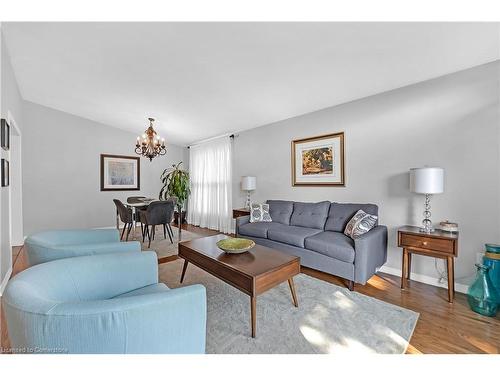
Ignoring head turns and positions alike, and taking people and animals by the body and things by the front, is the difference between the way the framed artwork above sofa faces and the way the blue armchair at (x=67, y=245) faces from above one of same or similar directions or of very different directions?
very different directions

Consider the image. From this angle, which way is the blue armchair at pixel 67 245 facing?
to the viewer's right

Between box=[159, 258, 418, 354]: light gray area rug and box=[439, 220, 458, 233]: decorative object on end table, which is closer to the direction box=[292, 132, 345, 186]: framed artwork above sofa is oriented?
the light gray area rug

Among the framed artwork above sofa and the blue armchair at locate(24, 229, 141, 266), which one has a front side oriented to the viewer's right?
the blue armchair
